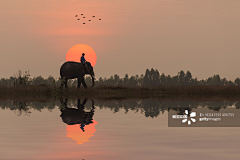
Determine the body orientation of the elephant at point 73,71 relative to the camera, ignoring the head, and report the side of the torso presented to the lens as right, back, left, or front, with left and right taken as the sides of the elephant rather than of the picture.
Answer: right
